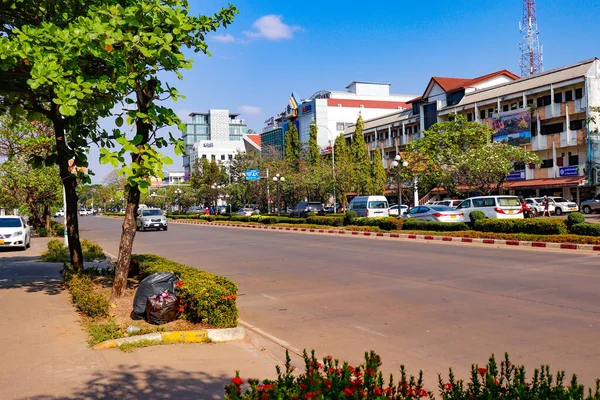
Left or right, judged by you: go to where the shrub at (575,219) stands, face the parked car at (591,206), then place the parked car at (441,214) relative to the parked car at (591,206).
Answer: left

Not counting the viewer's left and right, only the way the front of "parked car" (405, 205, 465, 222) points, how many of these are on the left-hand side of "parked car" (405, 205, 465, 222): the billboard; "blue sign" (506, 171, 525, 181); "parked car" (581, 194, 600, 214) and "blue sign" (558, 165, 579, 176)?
0

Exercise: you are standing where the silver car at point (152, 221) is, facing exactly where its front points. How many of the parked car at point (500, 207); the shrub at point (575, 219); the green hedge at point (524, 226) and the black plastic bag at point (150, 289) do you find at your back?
0

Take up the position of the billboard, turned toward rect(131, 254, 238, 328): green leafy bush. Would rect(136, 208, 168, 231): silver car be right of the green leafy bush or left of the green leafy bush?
right

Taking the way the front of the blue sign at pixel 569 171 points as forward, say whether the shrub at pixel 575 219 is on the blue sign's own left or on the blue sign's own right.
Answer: on the blue sign's own left

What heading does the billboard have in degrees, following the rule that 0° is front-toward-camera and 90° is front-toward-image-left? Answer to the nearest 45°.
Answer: approximately 45°

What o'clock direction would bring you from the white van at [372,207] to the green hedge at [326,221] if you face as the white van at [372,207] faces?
The green hedge is roughly at 10 o'clock from the white van.

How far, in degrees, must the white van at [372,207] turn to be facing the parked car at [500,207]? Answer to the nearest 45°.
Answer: approximately 180°

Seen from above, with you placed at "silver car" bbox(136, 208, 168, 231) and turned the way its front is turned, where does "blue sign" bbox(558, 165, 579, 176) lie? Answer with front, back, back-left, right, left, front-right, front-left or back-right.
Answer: front-left

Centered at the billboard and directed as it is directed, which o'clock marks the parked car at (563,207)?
The parked car is roughly at 10 o'clock from the billboard.

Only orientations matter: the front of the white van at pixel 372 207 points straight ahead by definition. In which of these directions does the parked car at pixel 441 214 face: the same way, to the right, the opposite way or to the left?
the same way

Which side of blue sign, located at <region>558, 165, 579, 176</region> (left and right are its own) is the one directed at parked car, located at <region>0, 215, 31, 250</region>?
front

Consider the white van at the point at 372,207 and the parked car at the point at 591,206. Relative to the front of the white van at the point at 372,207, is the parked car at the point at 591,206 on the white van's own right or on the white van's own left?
on the white van's own right

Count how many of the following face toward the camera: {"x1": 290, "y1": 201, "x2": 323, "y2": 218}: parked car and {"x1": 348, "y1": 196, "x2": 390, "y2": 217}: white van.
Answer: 0

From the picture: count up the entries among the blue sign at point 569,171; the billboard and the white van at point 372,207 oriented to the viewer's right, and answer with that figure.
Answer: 0
